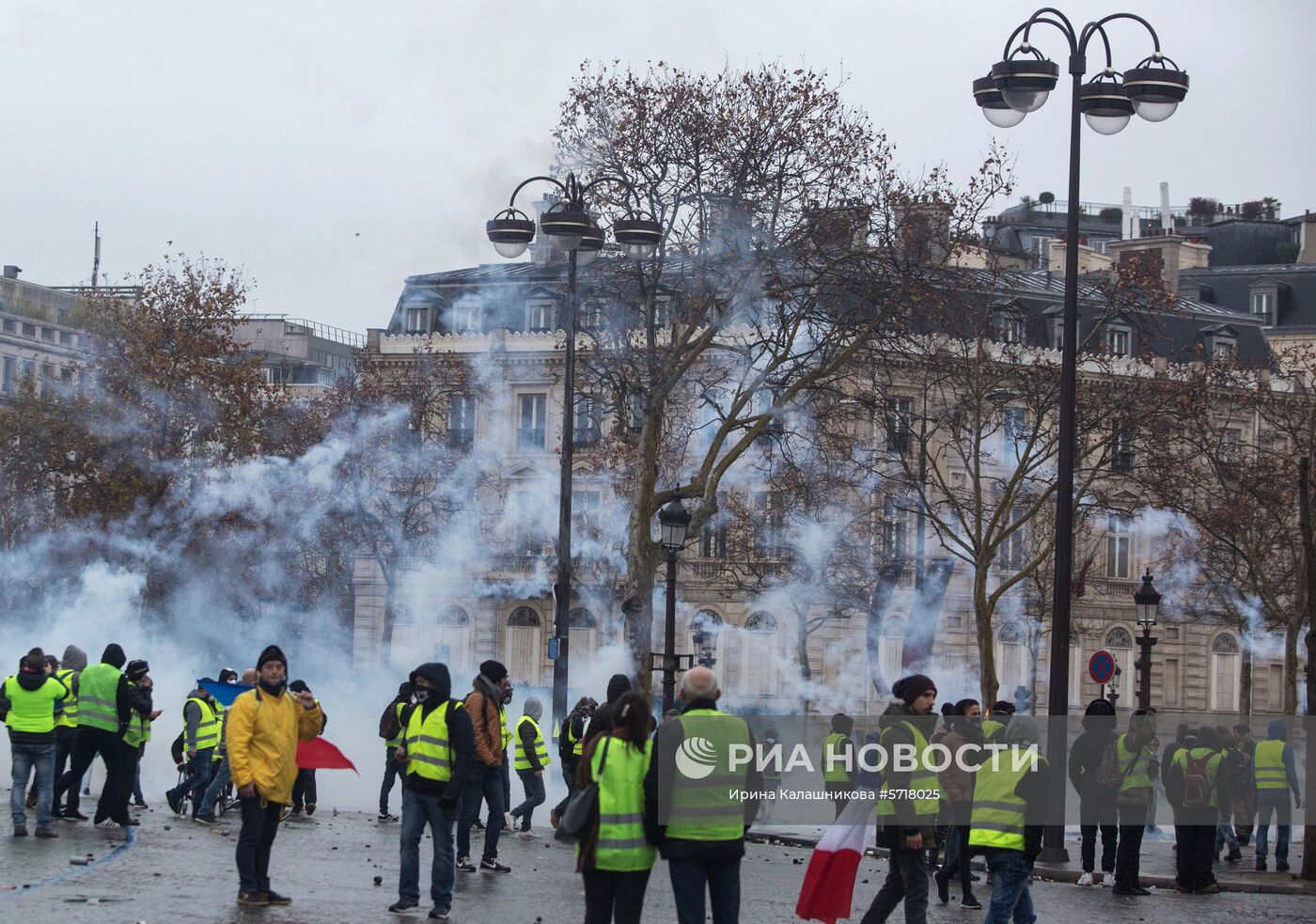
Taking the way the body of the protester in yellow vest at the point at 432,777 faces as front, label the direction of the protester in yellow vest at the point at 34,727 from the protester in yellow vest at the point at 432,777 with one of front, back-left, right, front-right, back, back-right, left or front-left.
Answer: right

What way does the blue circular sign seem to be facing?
toward the camera

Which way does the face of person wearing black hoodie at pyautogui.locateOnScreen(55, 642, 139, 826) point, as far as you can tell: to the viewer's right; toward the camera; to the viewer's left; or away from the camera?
away from the camera

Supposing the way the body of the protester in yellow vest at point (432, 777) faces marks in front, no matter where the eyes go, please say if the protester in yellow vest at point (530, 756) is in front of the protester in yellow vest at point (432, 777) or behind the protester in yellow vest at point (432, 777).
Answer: behind

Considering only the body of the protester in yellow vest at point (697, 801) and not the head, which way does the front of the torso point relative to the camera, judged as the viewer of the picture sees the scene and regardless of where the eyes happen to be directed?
away from the camera

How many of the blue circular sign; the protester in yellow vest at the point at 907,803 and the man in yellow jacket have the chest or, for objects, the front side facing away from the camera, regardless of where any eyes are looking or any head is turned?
0
